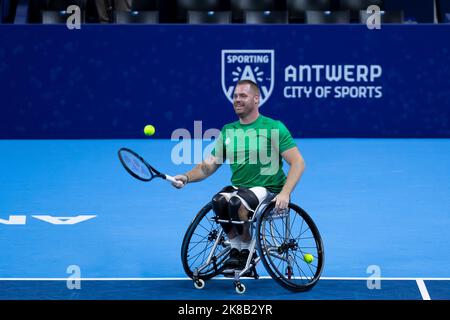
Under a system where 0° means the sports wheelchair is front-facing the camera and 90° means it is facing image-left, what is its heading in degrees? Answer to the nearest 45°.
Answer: approximately 45°

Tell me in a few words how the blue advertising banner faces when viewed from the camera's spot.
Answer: facing the viewer

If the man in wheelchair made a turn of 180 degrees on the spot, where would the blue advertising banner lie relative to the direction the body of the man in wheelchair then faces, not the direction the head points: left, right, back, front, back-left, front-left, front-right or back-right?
front-left

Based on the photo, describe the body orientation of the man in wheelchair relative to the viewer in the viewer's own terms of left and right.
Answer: facing the viewer and to the left of the viewer

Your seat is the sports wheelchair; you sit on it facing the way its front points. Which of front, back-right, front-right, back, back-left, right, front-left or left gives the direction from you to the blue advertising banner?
back-right

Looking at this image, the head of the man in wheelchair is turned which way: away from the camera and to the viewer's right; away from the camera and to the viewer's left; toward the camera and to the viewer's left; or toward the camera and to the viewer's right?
toward the camera and to the viewer's left

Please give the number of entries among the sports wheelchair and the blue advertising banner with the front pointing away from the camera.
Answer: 0
